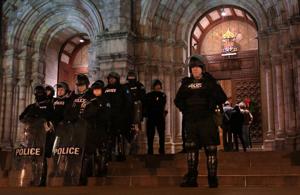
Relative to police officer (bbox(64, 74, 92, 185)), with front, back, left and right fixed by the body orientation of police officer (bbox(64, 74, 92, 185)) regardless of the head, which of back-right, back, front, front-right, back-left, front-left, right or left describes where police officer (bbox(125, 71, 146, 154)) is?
back-left

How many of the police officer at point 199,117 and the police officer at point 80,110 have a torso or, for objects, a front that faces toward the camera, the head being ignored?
2

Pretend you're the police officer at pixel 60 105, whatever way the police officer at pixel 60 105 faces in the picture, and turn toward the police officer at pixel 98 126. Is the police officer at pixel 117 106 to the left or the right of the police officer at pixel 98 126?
left

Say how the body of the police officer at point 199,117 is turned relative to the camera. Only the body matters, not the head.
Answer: toward the camera

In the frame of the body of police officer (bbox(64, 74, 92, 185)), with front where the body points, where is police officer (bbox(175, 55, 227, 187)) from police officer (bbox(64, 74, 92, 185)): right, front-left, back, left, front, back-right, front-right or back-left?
front-left

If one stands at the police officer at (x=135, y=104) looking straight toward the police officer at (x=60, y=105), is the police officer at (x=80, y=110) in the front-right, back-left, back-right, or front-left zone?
front-left

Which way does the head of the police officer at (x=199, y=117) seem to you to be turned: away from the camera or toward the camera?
toward the camera

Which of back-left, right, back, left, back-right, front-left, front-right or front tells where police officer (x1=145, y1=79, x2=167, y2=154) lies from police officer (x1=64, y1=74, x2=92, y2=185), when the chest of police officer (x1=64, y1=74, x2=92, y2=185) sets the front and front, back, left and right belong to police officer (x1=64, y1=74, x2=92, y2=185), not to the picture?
back-left

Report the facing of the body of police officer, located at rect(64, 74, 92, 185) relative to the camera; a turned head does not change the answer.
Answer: toward the camera
